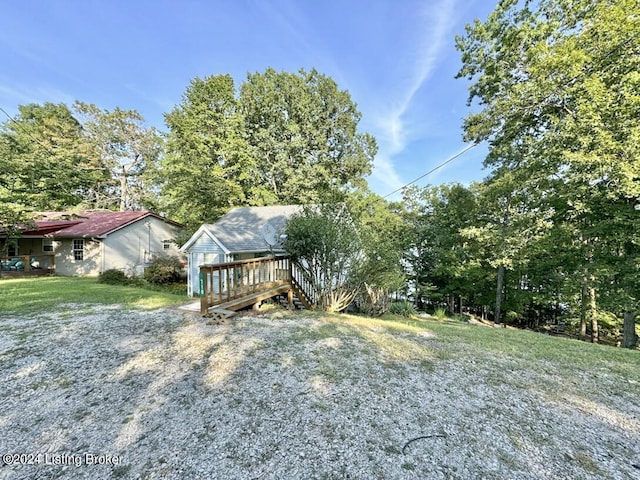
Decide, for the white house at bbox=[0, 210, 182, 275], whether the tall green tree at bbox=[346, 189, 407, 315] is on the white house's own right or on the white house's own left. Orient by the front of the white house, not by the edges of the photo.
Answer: on the white house's own left

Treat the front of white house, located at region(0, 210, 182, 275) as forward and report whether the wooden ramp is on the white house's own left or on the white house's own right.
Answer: on the white house's own left

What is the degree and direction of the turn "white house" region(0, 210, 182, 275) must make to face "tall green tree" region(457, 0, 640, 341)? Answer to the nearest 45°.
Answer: approximately 90° to its left

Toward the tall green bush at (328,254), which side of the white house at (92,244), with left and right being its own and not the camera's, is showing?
left

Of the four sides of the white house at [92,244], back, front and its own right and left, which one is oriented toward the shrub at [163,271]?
left

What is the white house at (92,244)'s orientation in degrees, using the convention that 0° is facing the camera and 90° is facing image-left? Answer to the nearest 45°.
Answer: approximately 45°

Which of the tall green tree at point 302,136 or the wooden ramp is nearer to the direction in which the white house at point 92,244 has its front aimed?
the wooden ramp

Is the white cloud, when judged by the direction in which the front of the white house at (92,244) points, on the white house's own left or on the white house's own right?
on the white house's own left

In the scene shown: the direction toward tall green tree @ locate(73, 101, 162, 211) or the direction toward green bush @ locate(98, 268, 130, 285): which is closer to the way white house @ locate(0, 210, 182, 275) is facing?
the green bush

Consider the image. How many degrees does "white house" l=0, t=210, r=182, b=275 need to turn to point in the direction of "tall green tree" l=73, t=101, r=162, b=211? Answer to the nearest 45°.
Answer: approximately 135° to its right

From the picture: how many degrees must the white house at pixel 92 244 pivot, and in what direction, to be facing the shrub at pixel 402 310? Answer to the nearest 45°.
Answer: approximately 90° to its left
